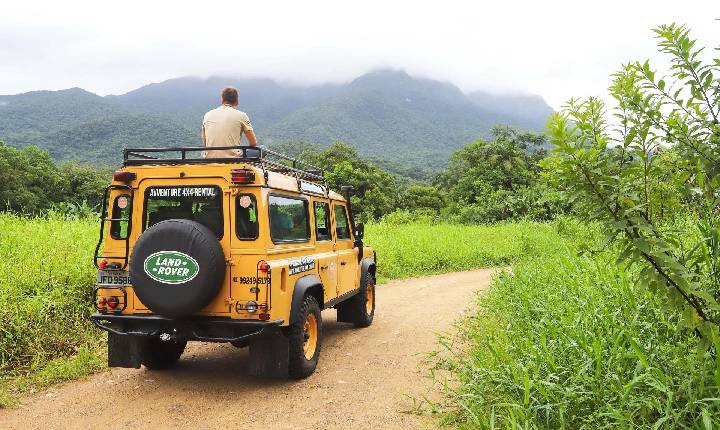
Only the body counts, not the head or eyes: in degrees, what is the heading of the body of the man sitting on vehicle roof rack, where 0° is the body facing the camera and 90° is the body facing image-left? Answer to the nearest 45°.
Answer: approximately 180°

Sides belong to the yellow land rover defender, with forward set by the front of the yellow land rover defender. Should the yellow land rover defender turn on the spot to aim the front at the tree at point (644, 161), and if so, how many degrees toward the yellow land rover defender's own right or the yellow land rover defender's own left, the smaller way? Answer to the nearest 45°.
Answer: approximately 90° to the yellow land rover defender's own right

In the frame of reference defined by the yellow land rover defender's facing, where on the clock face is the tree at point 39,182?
The tree is roughly at 10 o'clock from the yellow land rover defender.

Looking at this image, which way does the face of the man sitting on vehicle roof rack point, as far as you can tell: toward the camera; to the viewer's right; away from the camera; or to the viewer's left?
away from the camera

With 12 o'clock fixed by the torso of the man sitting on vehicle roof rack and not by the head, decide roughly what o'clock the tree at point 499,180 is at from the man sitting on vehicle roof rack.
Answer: The tree is roughly at 1 o'clock from the man sitting on vehicle roof rack.

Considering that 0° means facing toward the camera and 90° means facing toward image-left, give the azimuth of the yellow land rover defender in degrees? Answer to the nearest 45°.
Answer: approximately 225°

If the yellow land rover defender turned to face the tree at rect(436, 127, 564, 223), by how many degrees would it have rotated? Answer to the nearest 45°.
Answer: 0° — it already faces it
